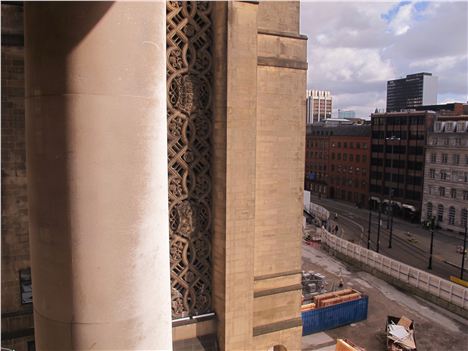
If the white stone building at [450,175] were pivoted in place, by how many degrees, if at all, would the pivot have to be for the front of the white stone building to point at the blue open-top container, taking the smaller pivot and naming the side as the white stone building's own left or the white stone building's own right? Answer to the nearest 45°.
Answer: approximately 45° to the white stone building's own left

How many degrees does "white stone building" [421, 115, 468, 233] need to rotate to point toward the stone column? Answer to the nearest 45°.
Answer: approximately 45° to its left

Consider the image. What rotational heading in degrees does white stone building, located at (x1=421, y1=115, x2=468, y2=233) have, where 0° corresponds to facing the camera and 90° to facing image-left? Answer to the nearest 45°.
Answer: approximately 45°
